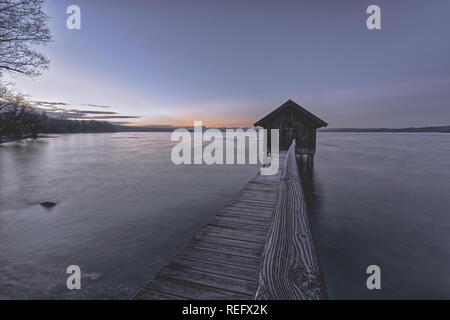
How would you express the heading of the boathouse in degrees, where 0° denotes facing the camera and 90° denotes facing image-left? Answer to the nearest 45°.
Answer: approximately 0°

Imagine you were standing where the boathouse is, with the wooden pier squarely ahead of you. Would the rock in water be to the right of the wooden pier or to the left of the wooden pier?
right

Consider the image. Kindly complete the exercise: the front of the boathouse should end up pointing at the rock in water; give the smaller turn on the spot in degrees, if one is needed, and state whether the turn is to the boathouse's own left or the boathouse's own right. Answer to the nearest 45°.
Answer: approximately 45° to the boathouse's own right

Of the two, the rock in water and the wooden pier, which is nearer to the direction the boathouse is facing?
the wooden pier

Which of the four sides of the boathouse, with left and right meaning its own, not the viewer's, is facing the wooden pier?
front
